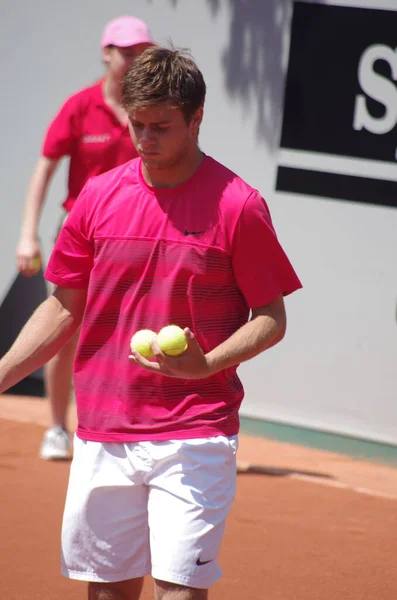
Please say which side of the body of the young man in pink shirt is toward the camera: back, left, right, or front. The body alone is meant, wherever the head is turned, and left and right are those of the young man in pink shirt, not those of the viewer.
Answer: front
